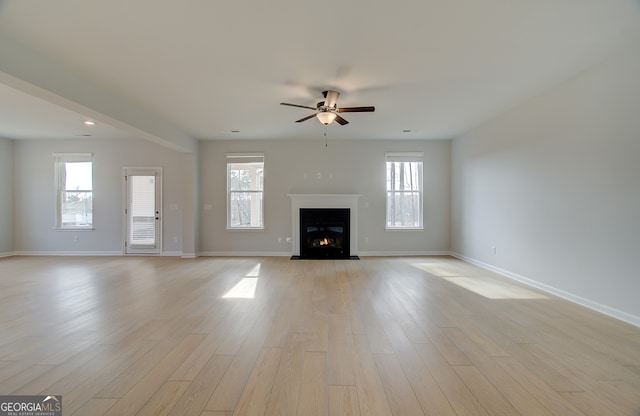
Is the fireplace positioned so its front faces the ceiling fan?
yes

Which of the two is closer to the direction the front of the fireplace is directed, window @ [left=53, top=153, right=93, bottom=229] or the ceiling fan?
the ceiling fan

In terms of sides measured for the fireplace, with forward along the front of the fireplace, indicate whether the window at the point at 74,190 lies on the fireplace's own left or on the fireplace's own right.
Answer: on the fireplace's own right

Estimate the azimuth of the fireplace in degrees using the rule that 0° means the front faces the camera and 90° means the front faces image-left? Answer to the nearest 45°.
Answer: approximately 0°

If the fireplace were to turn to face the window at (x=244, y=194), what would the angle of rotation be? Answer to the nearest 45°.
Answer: approximately 90° to its right

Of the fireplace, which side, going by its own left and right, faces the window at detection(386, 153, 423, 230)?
left

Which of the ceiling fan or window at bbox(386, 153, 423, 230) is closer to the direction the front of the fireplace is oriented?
the ceiling fan

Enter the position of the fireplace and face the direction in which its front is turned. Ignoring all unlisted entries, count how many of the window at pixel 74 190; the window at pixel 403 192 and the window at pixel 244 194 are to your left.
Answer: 1
